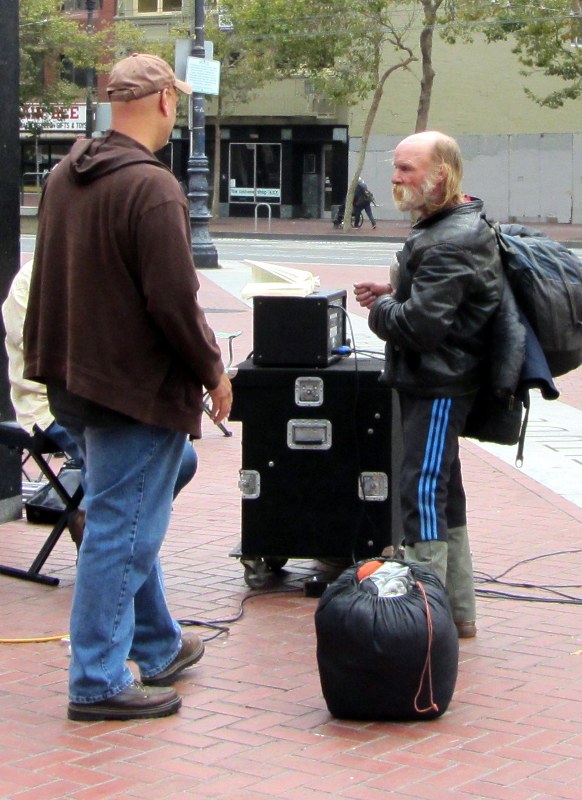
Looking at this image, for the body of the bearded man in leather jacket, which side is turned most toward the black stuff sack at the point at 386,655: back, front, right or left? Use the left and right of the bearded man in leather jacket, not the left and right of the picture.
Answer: left

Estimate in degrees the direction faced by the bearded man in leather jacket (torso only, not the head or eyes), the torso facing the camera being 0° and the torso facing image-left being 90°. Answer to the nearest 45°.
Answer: approximately 90°

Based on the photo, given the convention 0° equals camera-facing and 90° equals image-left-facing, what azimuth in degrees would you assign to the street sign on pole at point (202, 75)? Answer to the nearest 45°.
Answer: approximately 0°

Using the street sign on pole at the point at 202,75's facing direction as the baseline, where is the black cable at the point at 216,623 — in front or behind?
in front

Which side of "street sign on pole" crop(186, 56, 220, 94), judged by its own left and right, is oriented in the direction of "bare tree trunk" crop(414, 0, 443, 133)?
back

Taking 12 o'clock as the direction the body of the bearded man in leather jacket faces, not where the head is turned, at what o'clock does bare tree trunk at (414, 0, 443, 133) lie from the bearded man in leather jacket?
The bare tree trunk is roughly at 3 o'clock from the bearded man in leather jacket.

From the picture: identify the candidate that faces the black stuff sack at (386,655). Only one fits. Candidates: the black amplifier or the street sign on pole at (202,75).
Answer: the street sign on pole

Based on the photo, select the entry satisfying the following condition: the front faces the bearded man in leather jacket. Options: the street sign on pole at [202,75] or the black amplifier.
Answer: the street sign on pole

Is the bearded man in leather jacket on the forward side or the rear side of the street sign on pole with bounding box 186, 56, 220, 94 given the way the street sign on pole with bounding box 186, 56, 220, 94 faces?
on the forward side

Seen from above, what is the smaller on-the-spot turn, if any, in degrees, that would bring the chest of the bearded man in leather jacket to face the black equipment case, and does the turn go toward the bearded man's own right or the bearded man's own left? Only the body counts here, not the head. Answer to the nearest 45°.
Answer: approximately 45° to the bearded man's own right

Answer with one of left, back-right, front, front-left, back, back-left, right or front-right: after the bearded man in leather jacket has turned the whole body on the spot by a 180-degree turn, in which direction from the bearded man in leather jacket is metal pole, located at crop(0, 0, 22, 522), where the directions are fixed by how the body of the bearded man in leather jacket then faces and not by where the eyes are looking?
back-left
